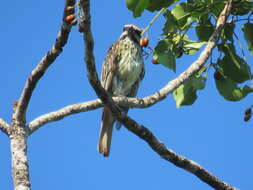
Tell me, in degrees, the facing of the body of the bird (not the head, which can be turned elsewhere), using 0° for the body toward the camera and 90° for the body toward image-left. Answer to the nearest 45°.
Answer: approximately 315°
